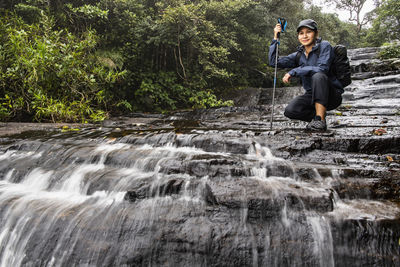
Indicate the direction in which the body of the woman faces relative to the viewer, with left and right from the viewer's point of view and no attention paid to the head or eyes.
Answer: facing the viewer and to the left of the viewer

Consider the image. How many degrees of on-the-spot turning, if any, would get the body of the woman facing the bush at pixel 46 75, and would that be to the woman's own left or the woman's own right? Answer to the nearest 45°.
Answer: approximately 45° to the woman's own right
